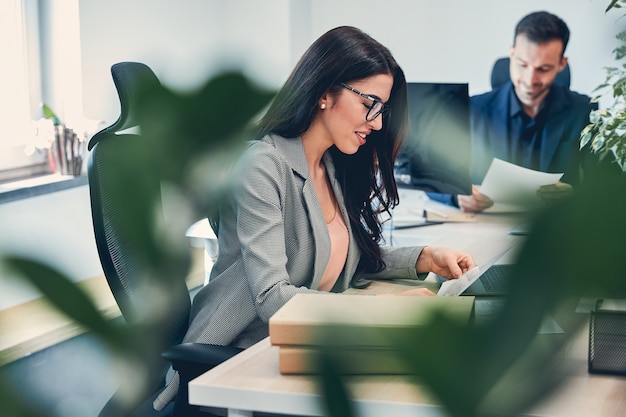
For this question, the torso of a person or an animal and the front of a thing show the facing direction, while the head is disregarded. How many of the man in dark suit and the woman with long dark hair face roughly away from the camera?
0

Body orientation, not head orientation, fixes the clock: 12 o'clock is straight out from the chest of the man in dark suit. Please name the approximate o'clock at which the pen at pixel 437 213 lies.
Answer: The pen is roughly at 1 o'clock from the man in dark suit.

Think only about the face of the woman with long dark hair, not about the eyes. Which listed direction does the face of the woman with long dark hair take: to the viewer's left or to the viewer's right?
to the viewer's right

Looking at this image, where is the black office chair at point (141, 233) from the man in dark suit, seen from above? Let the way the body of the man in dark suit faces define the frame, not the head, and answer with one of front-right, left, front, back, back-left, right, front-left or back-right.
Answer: front

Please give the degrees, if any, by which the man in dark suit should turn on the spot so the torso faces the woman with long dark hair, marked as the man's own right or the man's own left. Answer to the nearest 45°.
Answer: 0° — they already face them

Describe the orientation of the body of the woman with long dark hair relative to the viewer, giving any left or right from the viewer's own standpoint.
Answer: facing the viewer and to the right of the viewer

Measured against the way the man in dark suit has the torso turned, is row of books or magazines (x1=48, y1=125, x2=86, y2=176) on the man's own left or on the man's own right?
on the man's own right

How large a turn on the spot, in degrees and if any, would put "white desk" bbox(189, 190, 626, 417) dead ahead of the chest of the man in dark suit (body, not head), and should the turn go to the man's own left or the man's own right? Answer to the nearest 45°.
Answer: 0° — they already face it

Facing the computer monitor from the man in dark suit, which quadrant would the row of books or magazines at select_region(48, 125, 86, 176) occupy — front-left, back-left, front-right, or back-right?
front-right

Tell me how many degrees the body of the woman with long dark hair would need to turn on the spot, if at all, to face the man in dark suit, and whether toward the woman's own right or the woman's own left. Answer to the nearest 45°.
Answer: approximately 90° to the woman's own left

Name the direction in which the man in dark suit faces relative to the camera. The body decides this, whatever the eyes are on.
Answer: toward the camera

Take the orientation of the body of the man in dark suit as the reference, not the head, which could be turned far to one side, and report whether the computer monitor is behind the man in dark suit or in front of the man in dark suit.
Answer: in front
